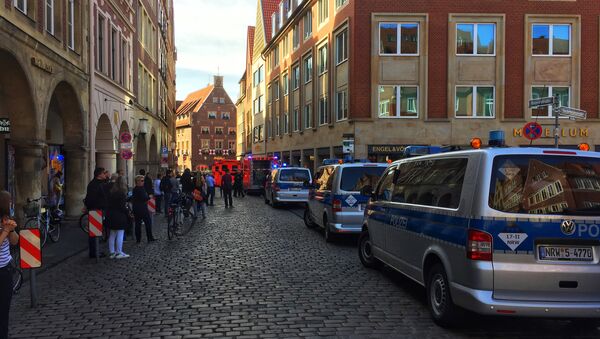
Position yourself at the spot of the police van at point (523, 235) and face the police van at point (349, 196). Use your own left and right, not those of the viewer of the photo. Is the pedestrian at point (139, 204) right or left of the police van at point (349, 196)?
left

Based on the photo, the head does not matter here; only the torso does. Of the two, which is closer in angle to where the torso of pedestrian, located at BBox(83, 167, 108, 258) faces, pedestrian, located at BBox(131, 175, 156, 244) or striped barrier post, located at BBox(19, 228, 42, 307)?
the pedestrian

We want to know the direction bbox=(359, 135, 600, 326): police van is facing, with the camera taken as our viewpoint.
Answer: facing away from the viewer and to the left of the viewer

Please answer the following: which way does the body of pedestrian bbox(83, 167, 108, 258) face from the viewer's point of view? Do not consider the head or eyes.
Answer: to the viewer's right

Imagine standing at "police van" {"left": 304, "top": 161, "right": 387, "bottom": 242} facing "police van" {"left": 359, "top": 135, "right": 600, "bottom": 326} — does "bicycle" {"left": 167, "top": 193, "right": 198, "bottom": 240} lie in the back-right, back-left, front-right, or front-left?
back-right

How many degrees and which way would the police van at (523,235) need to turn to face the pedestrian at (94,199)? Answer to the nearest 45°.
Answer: approximately 45° to its left

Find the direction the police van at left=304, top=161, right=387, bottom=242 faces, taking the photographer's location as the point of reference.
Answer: facing away from the viewer and to the left of the viewer

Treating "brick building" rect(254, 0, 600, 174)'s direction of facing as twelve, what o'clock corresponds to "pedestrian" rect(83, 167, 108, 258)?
The pedestrian is roughly at 1 o'clock from the brick building.

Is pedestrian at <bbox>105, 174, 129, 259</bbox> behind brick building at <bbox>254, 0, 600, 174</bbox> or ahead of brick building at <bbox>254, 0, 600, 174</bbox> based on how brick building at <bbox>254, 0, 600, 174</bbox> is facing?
ahead
